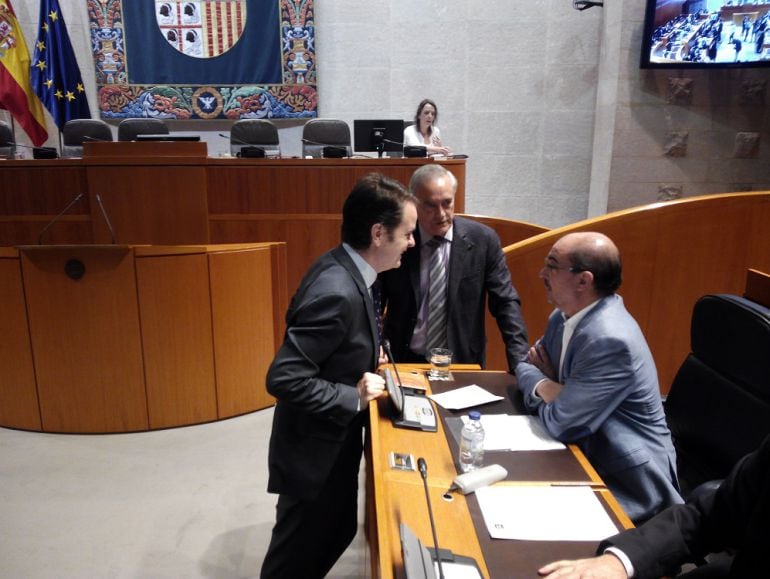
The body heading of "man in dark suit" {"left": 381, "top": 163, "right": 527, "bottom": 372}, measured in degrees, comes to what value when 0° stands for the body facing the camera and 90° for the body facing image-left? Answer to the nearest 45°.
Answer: approximately 0°

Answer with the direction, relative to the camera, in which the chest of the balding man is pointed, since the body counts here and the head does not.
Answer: to the viewer's left

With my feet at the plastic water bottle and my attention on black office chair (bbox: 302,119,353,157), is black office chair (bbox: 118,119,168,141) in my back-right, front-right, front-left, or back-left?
front-left

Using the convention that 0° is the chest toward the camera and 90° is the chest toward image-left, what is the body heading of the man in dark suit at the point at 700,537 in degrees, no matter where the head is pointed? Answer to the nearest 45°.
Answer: approximately 90°

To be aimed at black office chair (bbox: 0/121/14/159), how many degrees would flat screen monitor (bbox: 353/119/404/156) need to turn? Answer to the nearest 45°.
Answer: approximately 90° to its left

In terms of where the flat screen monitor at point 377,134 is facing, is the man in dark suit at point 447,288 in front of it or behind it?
behind

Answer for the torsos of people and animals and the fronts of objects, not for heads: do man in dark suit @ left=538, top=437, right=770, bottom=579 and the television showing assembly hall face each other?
no

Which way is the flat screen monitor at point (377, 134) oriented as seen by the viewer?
away from the camera

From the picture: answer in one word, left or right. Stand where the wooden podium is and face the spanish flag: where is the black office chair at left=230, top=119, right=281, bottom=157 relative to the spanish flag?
right

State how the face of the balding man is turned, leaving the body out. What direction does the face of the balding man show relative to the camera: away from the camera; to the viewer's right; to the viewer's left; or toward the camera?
to the viewer's left

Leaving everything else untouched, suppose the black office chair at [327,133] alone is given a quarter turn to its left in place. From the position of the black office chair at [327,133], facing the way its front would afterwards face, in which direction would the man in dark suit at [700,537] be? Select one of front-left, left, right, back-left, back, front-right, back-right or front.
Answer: right

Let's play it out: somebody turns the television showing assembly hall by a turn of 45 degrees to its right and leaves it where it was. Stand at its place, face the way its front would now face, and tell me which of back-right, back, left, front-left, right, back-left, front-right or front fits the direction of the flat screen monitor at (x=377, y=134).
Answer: front

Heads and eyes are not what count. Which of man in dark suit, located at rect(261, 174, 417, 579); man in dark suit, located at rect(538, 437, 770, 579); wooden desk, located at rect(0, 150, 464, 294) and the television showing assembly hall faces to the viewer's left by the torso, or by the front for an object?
man in dark suit, located at rect(538, 437, 770, 579)

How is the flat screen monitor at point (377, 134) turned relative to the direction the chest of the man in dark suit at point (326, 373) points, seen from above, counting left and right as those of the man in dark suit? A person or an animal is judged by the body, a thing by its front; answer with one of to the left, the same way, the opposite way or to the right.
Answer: to the left

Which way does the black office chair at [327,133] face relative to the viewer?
toward the camera

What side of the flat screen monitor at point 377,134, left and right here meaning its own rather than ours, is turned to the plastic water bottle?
back

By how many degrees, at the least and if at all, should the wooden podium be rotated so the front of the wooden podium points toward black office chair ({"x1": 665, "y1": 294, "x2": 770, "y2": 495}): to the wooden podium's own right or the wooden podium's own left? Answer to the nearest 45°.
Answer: approximately 45° to the wooden podium's own left

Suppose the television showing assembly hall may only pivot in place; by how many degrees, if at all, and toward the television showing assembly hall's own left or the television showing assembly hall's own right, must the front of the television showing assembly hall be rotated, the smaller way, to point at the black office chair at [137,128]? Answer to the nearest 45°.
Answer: approximately 45° to the television showing assembly hall's own right

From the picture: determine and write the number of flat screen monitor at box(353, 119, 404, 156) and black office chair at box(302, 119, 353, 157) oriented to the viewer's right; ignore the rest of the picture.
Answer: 0

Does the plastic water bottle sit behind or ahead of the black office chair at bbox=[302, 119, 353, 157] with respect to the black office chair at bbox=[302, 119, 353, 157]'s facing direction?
ahead

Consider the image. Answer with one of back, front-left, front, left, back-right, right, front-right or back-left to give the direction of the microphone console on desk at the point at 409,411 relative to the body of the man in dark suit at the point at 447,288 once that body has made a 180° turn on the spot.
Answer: back

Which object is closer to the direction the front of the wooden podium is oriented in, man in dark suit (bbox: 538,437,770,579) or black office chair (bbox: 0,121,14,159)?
the man in dark suit
